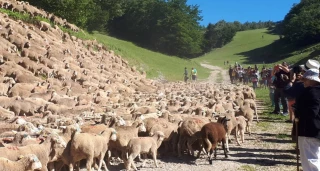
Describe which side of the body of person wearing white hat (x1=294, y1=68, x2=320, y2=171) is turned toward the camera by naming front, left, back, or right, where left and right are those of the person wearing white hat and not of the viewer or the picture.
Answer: left

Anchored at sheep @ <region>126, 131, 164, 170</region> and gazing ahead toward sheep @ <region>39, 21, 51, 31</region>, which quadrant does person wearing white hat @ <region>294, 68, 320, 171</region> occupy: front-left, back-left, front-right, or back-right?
back-right

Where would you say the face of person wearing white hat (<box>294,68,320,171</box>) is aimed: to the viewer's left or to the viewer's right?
to the viewer's left
